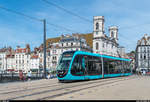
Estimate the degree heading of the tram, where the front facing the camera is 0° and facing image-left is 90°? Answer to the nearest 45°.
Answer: approximately 45°
